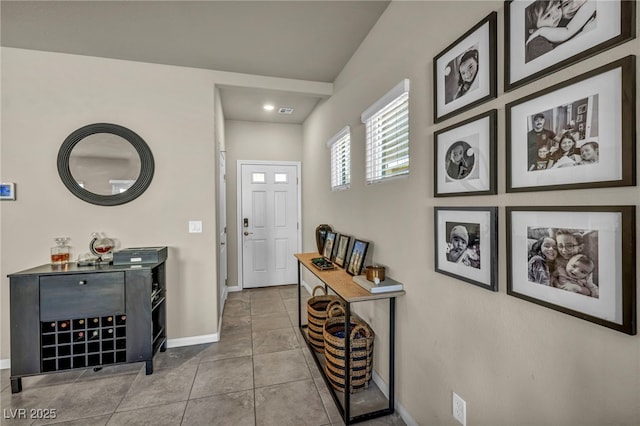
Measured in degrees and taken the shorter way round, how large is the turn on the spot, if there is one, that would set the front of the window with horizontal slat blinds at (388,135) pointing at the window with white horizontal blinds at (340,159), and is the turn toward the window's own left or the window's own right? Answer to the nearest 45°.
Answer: approximately 90° to the window's own right

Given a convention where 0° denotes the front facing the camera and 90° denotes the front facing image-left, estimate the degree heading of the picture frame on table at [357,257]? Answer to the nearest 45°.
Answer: approximately 45°

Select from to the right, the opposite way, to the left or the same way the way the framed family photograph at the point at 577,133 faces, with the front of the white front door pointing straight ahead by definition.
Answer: to the right

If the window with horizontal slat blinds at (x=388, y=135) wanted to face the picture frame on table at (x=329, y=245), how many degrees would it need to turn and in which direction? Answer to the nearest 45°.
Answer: approximately 90° to its right

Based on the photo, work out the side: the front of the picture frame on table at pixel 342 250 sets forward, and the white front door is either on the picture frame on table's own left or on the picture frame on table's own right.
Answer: on the picture frame on table's own right

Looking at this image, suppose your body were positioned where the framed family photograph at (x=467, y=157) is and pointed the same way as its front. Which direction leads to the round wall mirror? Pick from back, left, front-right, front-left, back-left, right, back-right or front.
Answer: front-right

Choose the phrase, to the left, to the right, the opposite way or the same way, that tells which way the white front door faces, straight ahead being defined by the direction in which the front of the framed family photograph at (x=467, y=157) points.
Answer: to the left

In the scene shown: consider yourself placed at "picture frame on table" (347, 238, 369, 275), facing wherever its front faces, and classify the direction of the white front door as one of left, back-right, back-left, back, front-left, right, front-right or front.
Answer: right

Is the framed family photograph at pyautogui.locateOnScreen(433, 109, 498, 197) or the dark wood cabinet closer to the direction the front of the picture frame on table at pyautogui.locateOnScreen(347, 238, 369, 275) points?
the dark wood cabinet

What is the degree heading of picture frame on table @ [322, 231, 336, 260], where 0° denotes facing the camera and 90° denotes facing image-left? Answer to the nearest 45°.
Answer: approximately 45°
